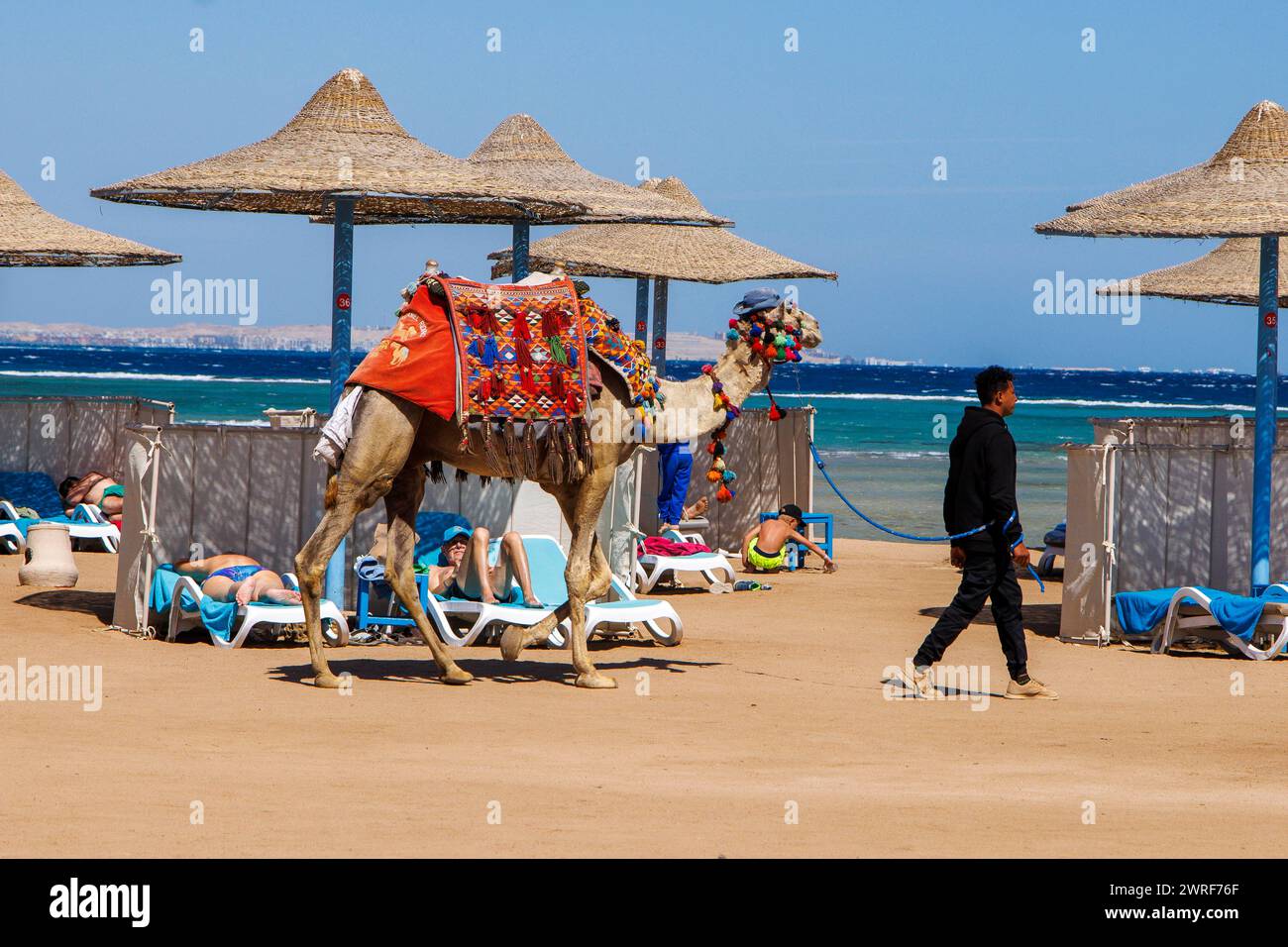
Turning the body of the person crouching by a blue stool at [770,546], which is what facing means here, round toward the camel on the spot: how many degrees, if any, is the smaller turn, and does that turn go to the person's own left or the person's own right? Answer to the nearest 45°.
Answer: approximately 135° to the person's own right

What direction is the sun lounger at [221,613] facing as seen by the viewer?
to the viewer's right

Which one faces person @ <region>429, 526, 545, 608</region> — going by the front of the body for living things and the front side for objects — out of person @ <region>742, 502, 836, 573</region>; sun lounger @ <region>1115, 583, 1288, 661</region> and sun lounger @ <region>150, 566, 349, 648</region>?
sun lounger @ <region>150, 566, 349, 648</region>

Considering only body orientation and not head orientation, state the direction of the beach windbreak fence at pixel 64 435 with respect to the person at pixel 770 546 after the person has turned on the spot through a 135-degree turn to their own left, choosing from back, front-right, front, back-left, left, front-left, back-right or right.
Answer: front

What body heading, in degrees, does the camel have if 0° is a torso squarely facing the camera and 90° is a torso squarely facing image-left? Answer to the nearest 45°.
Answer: approximately 270°

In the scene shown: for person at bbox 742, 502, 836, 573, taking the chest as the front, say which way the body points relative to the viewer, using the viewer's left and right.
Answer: facing away from the viewer and to the right of the viewer
